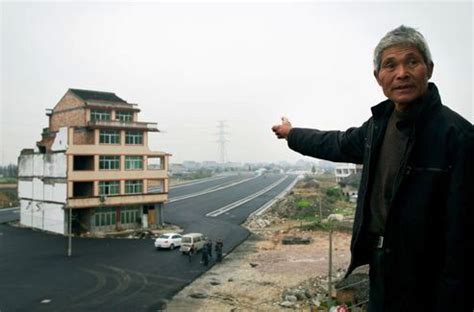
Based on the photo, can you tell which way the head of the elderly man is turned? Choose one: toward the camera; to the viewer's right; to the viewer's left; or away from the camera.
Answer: toward the camera

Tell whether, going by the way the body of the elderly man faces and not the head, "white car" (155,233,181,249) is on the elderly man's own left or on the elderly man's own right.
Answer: on the elderly man's own right

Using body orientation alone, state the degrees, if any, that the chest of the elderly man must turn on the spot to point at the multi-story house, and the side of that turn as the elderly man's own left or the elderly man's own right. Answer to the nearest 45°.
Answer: approximately 90° to the elderly man's own right

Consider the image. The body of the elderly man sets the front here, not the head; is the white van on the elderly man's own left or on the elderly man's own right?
on the elderly man's own right

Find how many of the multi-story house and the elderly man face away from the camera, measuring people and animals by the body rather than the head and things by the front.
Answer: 0

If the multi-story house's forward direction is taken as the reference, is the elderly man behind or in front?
in front

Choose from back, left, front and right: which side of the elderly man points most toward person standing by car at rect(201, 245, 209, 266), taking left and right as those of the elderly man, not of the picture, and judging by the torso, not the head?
right
